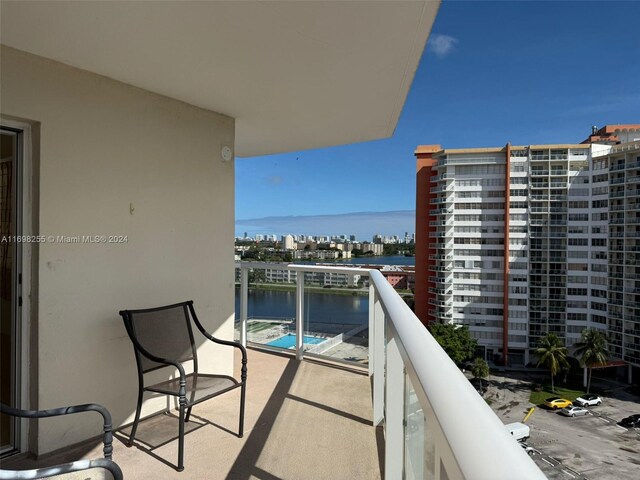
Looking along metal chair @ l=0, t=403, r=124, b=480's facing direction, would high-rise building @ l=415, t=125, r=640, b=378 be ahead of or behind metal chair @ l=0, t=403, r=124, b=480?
ahead

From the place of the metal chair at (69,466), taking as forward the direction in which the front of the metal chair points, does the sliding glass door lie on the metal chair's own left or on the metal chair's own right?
on the metal chair's own left

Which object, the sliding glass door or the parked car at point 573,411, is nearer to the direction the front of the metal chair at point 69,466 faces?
the parked car

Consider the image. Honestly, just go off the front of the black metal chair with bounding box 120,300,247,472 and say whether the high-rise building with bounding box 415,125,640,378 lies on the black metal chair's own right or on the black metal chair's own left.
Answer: on the black metal chair's own left

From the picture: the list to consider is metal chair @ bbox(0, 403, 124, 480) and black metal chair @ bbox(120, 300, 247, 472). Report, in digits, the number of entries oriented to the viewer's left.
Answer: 0

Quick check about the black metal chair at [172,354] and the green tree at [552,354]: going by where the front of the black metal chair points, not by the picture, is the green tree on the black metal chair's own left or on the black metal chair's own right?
on the black metal chair's own left

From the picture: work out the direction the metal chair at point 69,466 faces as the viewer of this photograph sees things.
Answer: facing to the right of the viewer

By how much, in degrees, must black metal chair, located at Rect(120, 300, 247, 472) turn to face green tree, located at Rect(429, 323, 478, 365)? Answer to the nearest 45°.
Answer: approximately 90° to its left
